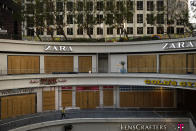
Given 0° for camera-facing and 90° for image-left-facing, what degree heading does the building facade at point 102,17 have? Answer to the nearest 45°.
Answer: approximately 0°
